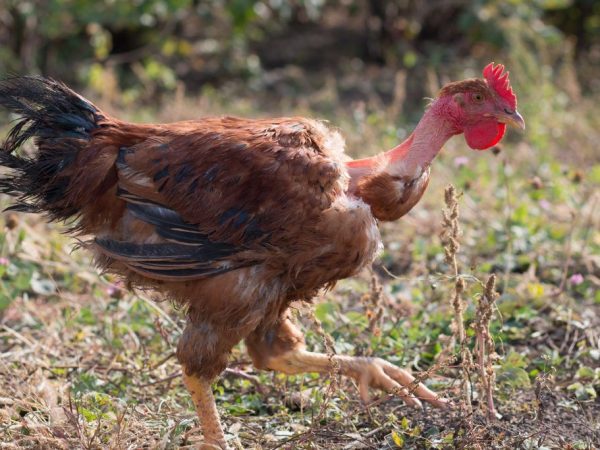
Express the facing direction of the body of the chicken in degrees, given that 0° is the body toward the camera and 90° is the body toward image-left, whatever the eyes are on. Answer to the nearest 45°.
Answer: approximately 270°

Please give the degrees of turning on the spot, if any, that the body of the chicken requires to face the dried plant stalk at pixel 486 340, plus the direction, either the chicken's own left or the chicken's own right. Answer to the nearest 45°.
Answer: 0° — it already faces it

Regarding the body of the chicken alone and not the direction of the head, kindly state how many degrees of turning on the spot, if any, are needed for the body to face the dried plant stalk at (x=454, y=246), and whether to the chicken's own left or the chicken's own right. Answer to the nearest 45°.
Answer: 0° — it already faces it
